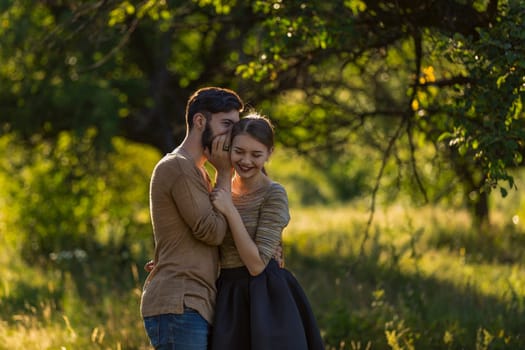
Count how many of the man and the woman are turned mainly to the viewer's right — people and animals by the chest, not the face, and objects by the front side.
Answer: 1

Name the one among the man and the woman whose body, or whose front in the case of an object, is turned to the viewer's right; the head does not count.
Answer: the man

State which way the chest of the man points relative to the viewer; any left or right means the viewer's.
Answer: facing to the right of the viewer
